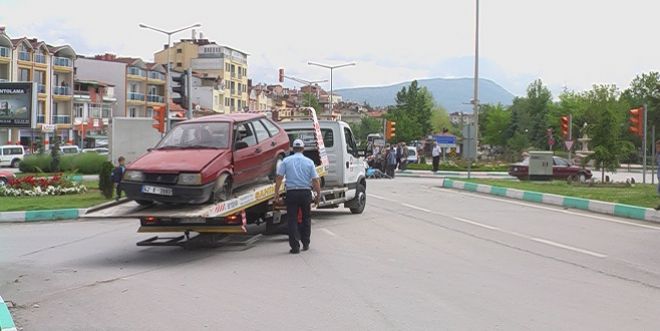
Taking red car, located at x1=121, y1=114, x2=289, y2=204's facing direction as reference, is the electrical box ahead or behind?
behind

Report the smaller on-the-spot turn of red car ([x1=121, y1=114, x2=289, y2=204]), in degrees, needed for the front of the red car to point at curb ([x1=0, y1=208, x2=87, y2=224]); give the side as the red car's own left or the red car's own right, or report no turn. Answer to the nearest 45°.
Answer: approximately 90° to the red car's own right

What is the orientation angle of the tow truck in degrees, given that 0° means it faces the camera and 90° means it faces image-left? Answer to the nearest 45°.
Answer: approximately 225°

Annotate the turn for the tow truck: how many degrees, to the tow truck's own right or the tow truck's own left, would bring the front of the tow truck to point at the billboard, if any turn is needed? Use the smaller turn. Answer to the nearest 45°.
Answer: approximately 90° to the tow truck's own left

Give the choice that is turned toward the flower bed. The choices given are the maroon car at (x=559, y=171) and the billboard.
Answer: the billboard

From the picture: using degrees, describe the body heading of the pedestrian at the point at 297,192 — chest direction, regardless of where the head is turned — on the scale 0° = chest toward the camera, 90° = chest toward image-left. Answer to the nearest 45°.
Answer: approximately 180°

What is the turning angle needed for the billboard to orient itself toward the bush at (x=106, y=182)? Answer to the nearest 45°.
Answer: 0° — it already faces it
